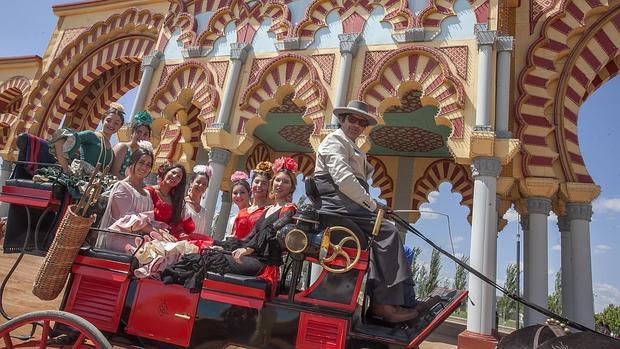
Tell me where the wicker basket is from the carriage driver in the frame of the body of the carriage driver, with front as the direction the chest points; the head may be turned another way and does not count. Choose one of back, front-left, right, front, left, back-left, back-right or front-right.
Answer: back

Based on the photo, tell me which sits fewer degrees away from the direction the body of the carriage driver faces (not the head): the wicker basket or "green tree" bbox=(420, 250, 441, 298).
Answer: the green tree

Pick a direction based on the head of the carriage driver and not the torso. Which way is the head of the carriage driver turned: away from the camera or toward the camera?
toward the camera

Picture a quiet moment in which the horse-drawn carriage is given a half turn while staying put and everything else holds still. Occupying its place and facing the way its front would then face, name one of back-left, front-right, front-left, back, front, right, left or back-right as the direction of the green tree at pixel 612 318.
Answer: back-right

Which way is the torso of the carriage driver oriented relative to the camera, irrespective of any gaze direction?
to the viewer's right

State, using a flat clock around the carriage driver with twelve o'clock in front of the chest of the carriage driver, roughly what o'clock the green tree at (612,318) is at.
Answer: The green tree is roughly at 10 o'clock from the carriage driver.

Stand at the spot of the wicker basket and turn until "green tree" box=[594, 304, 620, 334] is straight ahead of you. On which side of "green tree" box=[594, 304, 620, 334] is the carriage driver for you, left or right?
right

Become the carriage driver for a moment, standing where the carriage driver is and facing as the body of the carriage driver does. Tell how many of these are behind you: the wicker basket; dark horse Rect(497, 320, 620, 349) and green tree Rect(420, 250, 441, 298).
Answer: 1

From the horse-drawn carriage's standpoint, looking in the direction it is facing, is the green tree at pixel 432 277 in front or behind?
in front

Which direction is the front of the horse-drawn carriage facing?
to the viewer's right
